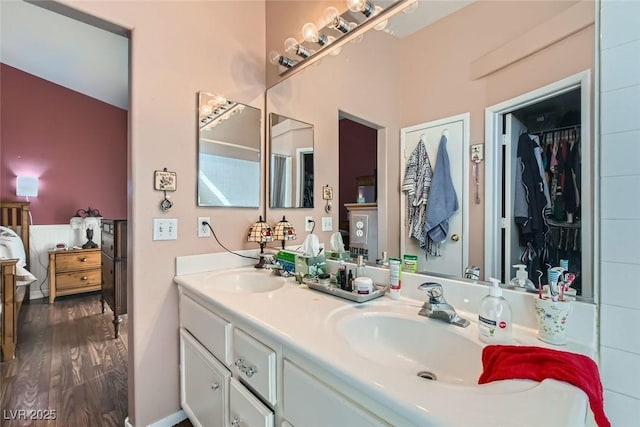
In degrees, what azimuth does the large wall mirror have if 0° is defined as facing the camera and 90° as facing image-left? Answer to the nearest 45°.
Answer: approximately 45°

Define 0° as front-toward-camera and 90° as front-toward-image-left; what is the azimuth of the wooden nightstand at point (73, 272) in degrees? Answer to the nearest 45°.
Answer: approximately 315°

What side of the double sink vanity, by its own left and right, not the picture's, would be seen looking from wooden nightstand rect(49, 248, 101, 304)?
right

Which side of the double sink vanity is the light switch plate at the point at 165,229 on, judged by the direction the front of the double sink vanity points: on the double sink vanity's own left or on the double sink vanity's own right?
on the double sink vanity's own right
